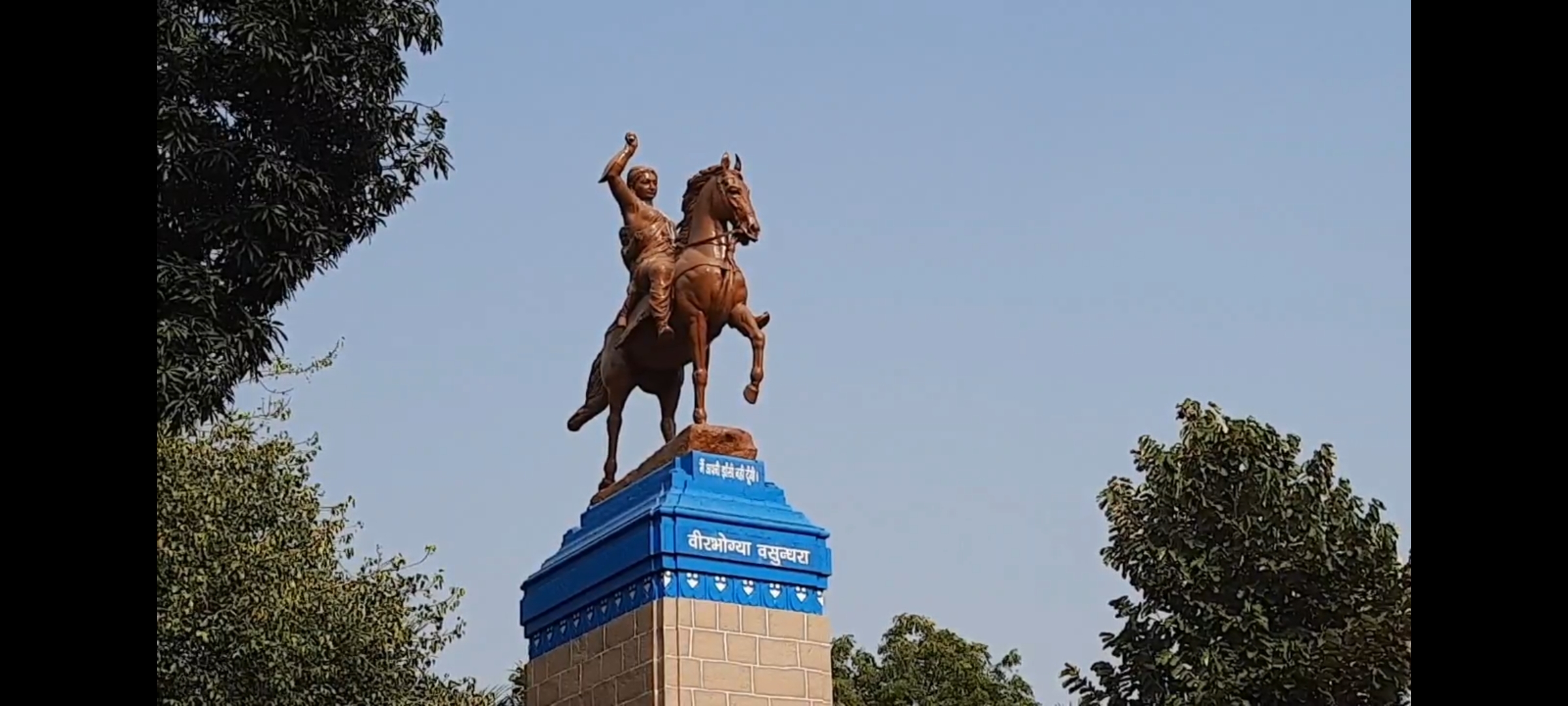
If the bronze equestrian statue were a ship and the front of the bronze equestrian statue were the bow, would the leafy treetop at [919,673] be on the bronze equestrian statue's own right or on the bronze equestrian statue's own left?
on the bronze equestrian statue's own left

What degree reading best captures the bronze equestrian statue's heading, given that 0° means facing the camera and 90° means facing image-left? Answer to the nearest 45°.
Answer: approximately 315°

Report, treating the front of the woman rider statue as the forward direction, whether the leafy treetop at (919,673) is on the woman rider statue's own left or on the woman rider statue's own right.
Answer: on the woman rider statue's own left

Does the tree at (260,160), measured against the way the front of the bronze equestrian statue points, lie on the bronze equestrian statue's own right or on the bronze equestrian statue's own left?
on the bronze equestrian statue's own right
